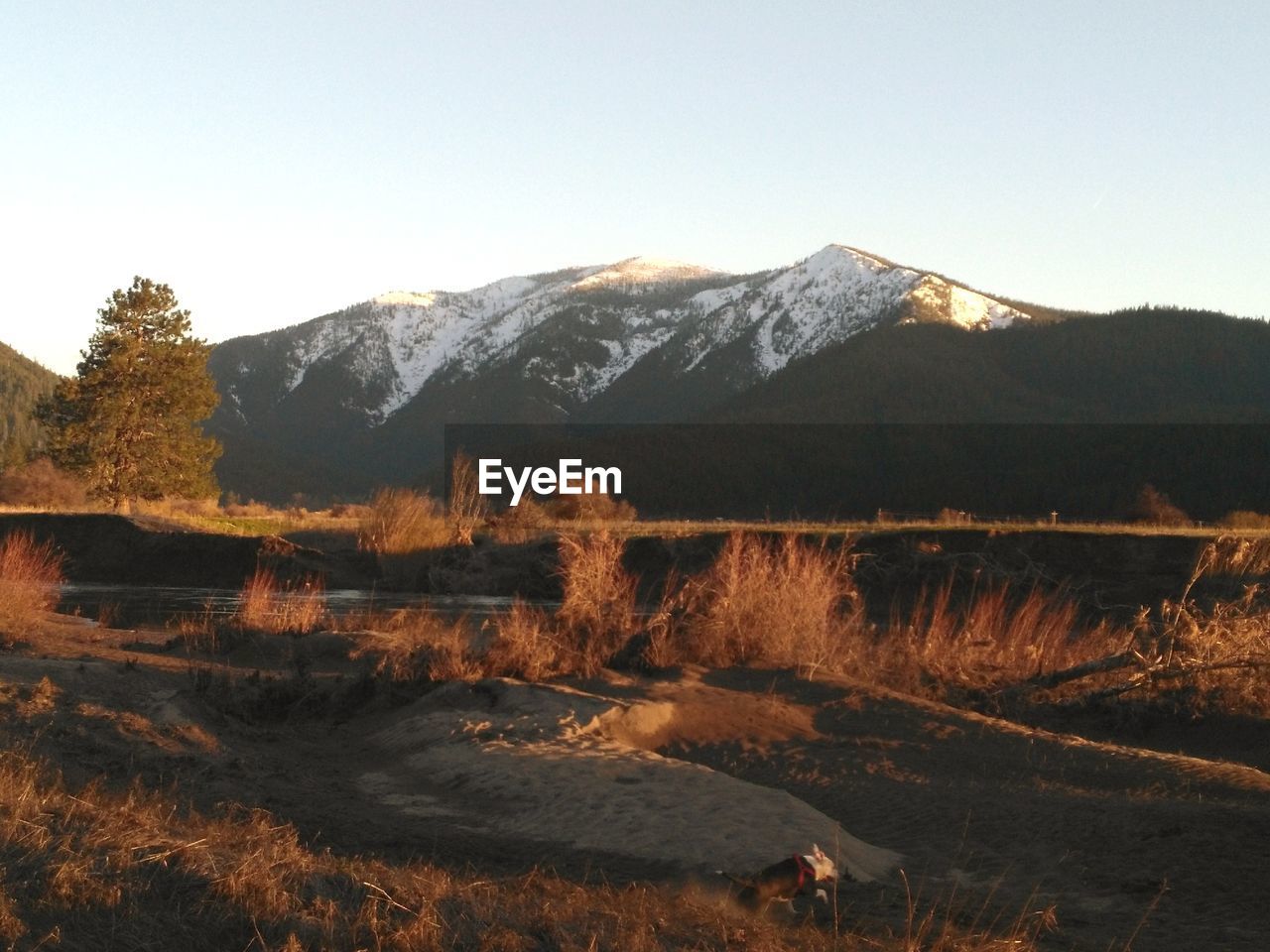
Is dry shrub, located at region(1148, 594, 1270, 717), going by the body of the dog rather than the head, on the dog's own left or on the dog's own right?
on the dog's own left

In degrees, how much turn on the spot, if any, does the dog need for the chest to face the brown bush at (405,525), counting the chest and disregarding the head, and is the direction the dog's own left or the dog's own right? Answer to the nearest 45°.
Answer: approximately 90° to the dog's own left

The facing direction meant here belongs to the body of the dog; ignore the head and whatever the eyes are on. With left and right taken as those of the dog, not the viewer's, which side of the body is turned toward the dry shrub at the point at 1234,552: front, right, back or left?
left

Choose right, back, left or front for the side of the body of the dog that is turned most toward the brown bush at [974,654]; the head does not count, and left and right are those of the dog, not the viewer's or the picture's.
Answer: left

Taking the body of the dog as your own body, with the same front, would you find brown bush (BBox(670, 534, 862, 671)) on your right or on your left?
on your left

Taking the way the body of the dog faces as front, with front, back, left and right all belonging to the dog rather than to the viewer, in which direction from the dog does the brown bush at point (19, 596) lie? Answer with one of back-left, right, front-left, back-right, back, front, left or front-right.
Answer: back-left

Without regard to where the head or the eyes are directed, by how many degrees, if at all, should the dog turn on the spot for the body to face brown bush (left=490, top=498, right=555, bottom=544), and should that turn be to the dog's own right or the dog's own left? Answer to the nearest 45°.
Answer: approximately 90° to the dog's own left

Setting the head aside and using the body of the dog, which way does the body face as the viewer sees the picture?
to the viewer's right

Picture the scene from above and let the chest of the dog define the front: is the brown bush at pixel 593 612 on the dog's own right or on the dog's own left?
on the dog's own left
